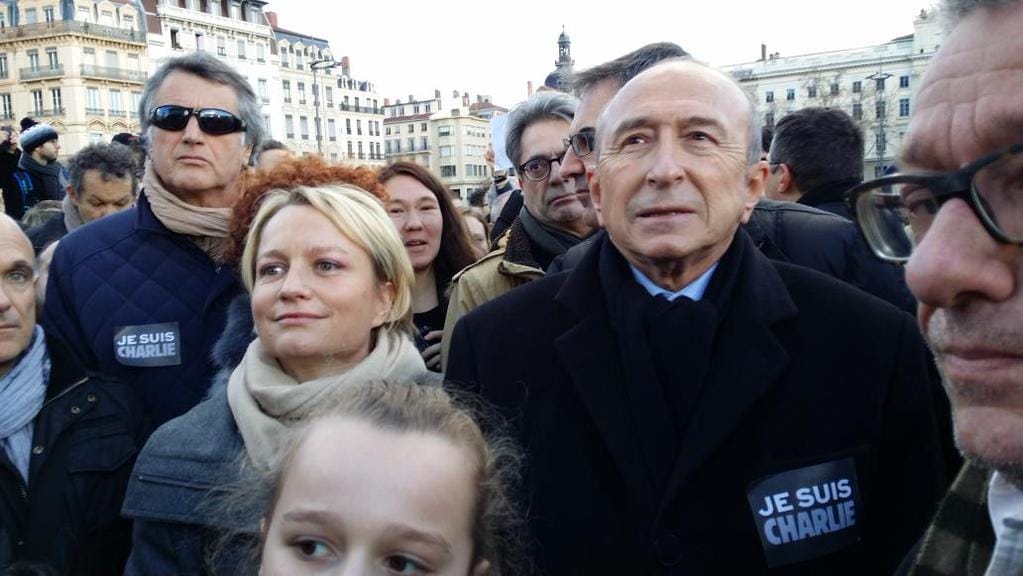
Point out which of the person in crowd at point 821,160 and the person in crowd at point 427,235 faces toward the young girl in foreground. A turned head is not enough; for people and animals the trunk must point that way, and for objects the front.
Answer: the person in crowd at point 427,235

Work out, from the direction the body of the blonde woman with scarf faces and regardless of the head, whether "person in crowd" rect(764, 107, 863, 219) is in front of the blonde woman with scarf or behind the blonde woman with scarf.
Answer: behind

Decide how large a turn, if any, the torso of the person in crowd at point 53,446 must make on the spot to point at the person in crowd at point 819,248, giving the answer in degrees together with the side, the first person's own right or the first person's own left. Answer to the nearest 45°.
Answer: approximately 90° to the first person's own left

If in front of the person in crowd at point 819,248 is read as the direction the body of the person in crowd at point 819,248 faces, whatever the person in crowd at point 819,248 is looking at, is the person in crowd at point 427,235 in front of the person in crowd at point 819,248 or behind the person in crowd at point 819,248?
in front

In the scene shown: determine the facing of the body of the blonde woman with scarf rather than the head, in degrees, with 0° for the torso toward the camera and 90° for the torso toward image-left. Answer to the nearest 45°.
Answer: approximately 45°

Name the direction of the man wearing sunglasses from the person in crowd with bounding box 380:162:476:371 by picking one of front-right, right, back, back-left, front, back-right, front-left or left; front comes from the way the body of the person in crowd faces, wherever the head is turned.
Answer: front-right

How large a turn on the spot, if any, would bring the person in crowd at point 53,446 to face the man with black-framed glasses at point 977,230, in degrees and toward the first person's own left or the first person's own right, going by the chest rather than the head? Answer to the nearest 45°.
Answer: approximately 45° to the first person's own left

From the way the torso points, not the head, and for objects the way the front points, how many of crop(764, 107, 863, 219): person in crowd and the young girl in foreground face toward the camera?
1

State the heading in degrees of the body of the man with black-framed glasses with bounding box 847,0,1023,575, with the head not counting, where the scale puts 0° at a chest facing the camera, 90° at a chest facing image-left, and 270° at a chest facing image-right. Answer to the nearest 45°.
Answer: approximately 45°
